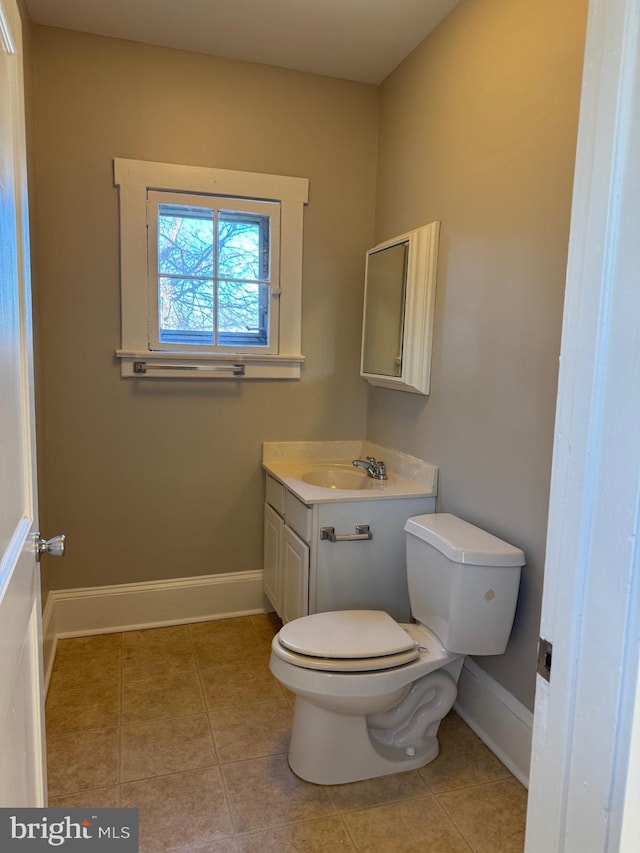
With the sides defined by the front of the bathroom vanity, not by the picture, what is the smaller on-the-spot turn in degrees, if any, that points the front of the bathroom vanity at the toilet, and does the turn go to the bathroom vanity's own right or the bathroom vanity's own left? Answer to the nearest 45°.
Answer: approximately 90° to the bathroom vanity's own left

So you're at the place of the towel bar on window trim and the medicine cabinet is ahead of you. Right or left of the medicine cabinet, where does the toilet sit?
right

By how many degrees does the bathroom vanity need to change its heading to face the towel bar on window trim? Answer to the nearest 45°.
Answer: approximately 45° to its right
